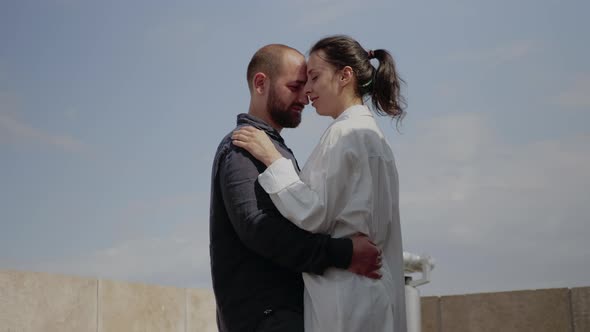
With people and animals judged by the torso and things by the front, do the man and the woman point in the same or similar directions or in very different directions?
very different directions

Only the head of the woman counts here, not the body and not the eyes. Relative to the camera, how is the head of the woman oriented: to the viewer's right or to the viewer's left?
to the viewer's left

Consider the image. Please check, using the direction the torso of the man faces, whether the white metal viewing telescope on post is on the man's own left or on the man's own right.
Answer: on the man's own left

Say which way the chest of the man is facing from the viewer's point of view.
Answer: to the viewer's right

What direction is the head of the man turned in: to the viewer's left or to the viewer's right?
to the viewer's right

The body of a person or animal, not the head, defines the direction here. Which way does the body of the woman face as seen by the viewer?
to the viewer's left
